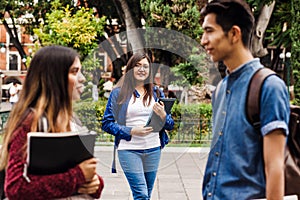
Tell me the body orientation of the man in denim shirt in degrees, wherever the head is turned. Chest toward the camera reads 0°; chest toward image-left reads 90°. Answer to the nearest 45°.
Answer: approximately 45°

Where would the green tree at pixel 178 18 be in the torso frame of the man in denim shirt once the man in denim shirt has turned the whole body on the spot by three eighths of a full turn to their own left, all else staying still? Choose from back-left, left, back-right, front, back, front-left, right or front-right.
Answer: left

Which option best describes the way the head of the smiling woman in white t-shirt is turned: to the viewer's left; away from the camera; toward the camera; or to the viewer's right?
toward the camera

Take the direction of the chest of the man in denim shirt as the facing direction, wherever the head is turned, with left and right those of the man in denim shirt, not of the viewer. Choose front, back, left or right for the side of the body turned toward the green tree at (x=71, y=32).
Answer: right

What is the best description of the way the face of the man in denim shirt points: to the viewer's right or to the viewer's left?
to the viewer's left
